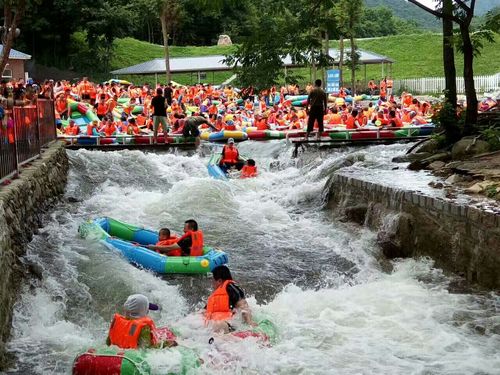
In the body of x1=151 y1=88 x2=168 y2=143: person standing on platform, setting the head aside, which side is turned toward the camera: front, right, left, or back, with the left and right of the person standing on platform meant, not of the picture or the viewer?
back

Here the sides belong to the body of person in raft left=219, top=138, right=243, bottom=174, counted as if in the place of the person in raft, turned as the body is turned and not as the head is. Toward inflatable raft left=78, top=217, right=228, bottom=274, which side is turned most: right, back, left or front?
front

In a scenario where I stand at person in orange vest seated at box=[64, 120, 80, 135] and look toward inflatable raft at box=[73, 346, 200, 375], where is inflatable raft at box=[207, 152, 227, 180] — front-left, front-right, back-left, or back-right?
front-left

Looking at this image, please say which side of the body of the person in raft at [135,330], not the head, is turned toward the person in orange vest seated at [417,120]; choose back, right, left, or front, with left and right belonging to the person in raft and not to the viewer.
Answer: front

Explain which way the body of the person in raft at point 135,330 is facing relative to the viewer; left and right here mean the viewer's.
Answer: facing away from the viewer and to the right of the viewer

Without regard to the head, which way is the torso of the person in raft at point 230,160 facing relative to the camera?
toward the camera

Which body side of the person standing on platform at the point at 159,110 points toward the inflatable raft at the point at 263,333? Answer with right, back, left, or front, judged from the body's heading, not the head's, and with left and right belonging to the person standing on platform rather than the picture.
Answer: back

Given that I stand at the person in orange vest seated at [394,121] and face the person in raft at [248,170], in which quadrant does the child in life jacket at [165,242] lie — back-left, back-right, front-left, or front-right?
front-left

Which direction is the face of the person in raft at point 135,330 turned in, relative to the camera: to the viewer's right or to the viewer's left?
to the viewer's right

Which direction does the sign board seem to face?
toward the camera

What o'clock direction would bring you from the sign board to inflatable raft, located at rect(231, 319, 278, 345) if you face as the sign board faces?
The inflatable raft is roughly at 12 o'clock from the sign board.

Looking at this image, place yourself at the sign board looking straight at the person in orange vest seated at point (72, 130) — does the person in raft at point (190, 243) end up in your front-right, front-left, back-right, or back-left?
front-left
